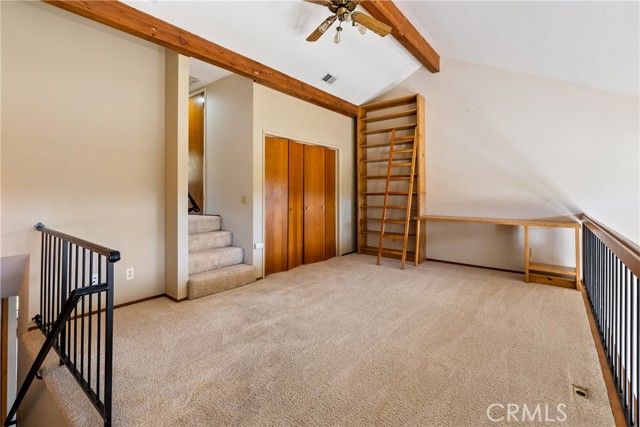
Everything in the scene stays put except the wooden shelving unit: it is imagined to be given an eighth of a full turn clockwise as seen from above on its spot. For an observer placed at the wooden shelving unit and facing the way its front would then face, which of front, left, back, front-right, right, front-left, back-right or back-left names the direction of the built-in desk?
back-left

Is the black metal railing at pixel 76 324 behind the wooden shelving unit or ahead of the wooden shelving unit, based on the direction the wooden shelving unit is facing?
ahead

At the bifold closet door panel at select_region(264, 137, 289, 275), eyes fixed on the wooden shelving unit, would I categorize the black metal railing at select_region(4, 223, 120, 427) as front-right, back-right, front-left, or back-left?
back-right

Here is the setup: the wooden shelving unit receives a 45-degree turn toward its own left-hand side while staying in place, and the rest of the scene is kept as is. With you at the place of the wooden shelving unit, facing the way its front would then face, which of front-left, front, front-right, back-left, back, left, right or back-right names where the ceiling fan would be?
front

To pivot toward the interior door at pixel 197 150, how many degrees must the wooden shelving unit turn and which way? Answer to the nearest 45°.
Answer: approximately 45° to its right

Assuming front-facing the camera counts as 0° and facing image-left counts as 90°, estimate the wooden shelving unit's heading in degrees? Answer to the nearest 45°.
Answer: approximately 45°
